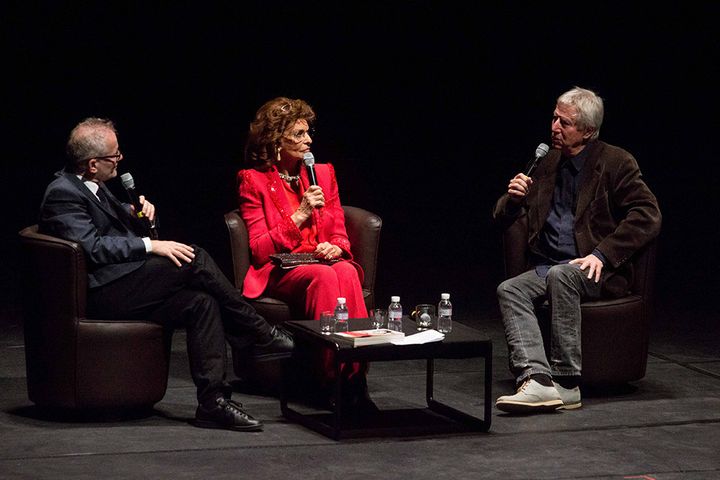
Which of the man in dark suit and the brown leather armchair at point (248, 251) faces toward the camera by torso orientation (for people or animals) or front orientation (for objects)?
the brown leather armchair

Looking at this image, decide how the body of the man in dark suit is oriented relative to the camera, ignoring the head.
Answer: to the viewer's right

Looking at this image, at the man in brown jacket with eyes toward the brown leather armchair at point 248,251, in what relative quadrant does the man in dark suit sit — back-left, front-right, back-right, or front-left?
front-left

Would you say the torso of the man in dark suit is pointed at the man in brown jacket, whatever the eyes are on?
yes

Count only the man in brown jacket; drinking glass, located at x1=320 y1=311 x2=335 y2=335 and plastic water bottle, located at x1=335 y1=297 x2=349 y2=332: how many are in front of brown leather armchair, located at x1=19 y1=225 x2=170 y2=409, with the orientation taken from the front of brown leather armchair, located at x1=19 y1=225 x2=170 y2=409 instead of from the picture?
3

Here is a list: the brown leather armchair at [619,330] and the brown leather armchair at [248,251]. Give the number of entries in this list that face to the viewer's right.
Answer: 0

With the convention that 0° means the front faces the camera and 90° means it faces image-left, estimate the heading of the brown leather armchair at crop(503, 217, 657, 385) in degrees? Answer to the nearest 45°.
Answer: approximately 45°

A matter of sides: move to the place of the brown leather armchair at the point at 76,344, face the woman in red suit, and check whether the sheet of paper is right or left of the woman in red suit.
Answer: right

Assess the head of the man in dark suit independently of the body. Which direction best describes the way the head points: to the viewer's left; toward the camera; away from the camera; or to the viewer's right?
to the viewer's right

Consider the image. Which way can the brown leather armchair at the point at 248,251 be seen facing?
toward the camera

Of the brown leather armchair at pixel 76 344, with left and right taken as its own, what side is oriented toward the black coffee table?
front

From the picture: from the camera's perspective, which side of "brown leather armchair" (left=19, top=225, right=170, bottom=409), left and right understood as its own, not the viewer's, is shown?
right

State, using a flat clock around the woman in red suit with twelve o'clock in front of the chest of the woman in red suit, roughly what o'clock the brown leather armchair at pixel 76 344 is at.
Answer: The brown leather armchair is roughly at 3 o'clock from the woman in red suit.

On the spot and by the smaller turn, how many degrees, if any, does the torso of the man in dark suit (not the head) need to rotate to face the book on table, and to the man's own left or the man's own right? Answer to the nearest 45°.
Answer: approximately 45° to the man's own right

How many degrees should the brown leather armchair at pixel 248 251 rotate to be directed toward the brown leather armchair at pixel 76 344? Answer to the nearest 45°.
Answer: approximately 45° to its right

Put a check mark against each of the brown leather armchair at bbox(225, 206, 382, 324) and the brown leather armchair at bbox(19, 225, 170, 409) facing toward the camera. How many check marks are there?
1

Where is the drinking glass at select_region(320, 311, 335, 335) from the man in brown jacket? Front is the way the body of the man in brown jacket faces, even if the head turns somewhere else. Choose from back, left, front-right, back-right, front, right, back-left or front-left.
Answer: front

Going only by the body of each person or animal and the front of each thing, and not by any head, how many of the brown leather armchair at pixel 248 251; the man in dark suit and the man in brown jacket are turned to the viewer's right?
1

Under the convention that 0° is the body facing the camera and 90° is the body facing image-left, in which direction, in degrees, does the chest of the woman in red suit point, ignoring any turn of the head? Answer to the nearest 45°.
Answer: approximately 315°

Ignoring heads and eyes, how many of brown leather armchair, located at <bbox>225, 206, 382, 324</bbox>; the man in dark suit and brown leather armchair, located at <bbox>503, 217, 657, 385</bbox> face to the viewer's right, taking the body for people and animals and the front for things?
1
